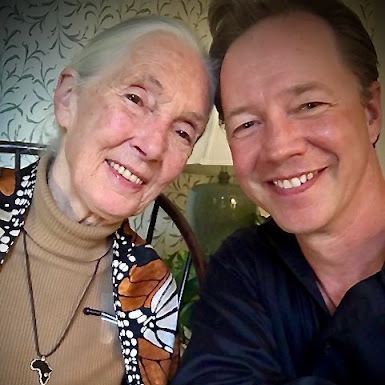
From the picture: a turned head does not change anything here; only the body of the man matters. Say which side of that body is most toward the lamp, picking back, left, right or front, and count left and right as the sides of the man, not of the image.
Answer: back

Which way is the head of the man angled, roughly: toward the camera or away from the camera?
toward the camera

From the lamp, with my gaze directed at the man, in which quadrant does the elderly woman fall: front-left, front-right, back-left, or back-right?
front-right

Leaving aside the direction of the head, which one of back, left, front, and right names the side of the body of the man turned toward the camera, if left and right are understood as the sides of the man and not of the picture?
front

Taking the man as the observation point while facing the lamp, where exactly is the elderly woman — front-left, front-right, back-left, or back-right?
front-left
